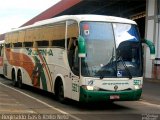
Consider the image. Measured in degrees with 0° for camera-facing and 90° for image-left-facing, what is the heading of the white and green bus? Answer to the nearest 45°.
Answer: approximately 315°
